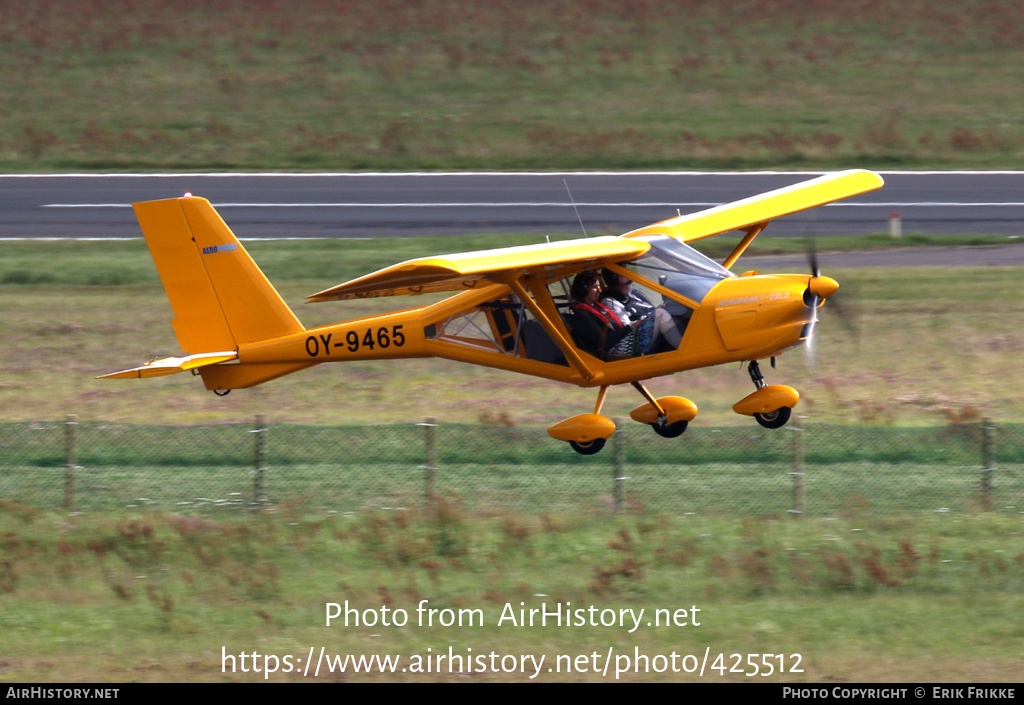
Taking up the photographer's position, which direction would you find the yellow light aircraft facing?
facing the viewer and to the right of the viewer
